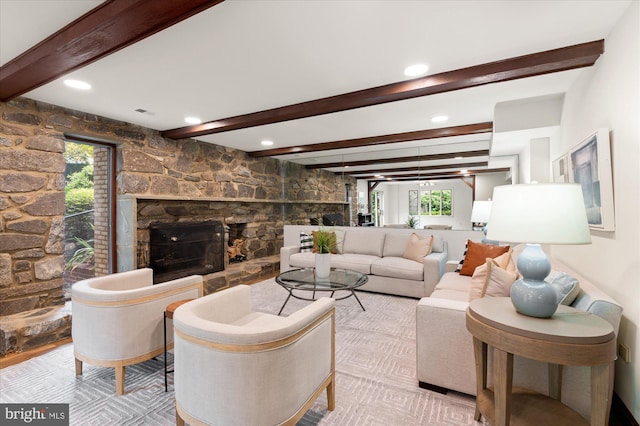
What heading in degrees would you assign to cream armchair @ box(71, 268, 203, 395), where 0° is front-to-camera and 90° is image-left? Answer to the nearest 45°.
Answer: approximately 225°

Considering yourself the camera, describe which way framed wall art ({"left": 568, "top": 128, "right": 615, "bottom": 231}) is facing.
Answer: facing to the left of the viewer

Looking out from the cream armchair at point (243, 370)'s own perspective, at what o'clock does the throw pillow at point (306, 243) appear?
The throw pillow is roughly at 11 o'clock from the cream armchair.

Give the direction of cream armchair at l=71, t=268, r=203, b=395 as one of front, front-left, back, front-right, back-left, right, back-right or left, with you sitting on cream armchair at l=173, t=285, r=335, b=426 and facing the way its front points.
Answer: left

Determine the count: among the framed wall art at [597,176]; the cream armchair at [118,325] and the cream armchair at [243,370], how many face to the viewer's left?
1

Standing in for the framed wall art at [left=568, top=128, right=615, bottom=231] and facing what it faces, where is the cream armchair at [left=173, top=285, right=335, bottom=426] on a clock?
The cream armchair is roughly at 10 o'clock from the framed wall art.

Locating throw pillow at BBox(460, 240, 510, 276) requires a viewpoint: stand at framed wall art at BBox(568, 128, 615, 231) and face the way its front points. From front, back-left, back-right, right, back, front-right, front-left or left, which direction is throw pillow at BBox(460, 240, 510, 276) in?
front-right

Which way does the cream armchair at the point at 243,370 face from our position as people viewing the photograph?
facing away from the viewer and to the right of the viewer

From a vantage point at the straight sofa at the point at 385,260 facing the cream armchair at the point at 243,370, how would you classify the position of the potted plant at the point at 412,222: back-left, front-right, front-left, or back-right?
back-left

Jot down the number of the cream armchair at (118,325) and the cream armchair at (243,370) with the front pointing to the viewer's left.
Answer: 0

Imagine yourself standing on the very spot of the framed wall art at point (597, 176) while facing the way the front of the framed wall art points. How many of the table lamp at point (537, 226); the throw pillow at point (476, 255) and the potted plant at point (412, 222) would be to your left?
1

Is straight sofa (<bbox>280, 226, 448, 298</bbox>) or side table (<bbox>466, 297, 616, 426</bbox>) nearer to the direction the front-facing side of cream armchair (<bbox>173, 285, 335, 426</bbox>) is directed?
the straight sofa
